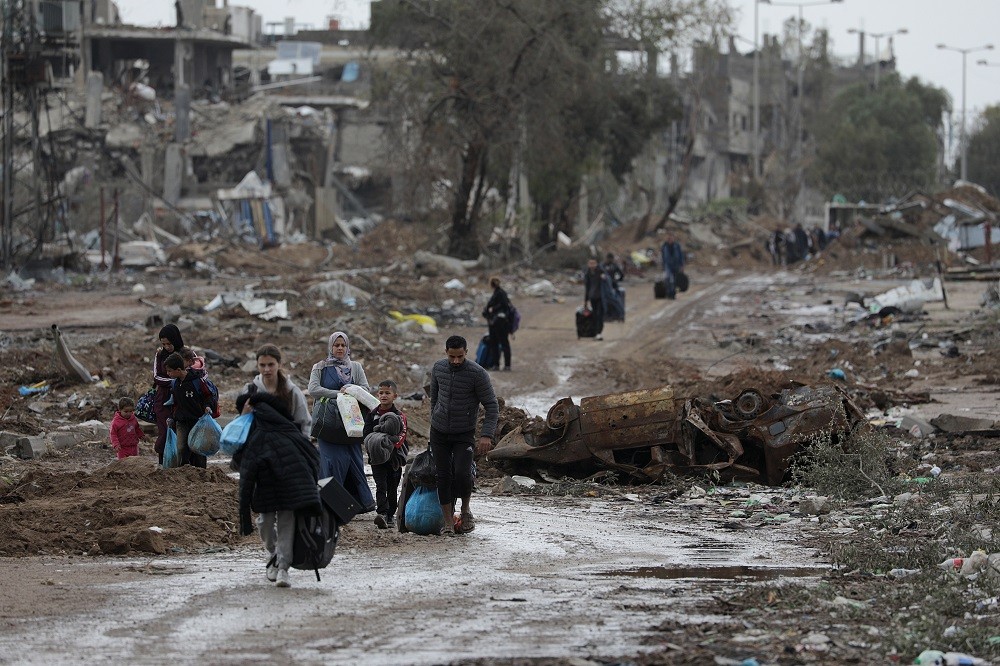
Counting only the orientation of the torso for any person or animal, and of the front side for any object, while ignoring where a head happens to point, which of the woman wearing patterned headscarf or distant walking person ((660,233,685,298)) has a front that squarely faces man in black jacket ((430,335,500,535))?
the distant walking person

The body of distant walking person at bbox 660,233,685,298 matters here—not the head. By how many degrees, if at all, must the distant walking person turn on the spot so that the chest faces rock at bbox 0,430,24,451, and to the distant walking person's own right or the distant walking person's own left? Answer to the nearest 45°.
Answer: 0° — they already face it

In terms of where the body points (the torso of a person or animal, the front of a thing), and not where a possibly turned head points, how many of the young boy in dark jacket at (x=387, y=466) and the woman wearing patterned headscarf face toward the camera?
2

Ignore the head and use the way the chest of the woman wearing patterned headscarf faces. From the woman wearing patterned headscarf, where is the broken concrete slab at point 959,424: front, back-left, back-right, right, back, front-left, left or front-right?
back-left

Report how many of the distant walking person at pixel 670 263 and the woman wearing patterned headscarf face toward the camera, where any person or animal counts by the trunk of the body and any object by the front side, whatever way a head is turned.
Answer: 2

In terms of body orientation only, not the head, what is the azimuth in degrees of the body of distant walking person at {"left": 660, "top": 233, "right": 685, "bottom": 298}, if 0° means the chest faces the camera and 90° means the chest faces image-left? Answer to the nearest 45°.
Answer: approximately 0°

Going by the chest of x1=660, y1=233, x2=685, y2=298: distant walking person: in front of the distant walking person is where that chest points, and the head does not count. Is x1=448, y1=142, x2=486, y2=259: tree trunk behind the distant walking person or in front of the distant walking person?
behind

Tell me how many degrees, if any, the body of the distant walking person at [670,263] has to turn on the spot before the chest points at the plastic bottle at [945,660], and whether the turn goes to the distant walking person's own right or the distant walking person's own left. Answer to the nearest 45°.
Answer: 0° — they already face it

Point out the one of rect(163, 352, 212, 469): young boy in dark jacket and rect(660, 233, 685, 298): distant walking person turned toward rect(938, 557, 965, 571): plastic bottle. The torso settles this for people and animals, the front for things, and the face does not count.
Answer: the distant walking person
